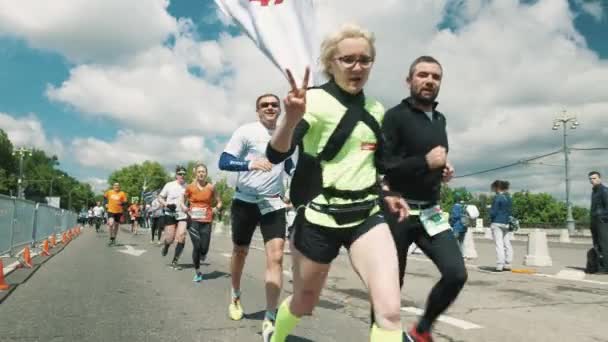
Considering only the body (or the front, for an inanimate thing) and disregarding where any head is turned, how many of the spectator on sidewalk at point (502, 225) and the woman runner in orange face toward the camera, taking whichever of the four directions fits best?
1

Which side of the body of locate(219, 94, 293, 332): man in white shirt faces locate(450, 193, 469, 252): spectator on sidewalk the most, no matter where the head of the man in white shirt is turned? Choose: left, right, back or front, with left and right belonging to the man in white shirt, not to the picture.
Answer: left

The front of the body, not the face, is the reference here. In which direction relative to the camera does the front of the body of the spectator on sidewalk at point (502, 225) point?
to the viewer's left

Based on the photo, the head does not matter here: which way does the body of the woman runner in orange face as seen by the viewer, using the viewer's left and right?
facing the viewer

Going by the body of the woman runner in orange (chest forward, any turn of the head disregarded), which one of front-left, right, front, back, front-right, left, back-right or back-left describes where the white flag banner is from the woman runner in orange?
front

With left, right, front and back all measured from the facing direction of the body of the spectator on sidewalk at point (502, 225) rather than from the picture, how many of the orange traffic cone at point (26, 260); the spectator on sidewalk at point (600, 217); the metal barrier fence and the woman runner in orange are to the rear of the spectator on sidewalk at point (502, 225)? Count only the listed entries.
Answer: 1

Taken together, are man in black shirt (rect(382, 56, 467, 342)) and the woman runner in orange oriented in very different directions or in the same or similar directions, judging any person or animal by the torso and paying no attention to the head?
same or similar directions

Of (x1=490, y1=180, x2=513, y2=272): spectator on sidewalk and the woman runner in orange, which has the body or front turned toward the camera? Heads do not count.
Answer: the woman runner in orange

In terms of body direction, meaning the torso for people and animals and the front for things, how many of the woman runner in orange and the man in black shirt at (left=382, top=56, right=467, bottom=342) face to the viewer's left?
0

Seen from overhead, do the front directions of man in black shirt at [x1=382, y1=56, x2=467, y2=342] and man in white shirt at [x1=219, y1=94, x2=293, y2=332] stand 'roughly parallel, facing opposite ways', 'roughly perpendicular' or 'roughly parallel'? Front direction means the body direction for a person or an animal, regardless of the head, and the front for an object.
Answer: roughly parallel

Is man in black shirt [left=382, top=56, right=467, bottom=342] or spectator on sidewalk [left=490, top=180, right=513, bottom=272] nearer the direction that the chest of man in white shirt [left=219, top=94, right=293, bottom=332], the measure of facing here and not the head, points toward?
the man in black shirt
